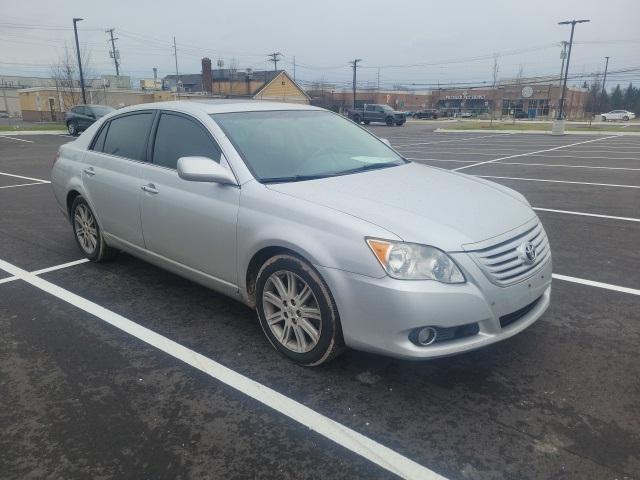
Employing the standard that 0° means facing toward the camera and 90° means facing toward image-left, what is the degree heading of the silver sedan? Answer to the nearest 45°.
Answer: approximately 315°

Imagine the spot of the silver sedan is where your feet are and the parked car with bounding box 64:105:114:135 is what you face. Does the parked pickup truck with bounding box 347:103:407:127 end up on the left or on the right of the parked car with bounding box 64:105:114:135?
right

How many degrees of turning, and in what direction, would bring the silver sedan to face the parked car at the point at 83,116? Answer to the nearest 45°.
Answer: approximately 180°

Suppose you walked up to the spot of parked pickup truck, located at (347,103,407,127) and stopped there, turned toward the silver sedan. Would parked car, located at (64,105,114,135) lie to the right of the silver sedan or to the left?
right

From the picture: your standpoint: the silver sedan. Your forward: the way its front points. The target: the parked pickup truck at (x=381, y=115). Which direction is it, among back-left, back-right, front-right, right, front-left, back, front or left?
back-left
